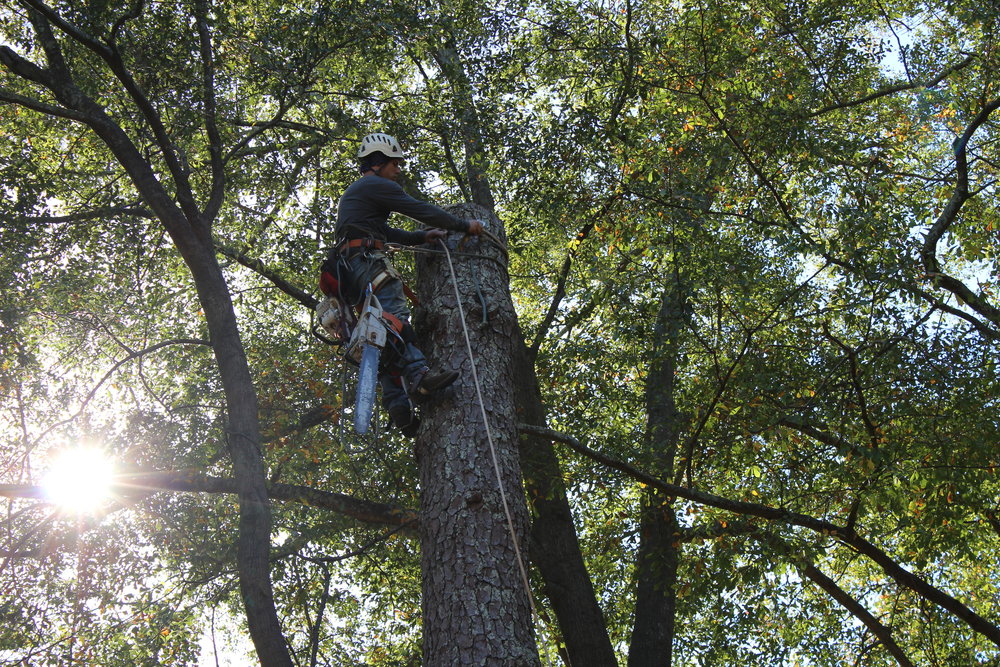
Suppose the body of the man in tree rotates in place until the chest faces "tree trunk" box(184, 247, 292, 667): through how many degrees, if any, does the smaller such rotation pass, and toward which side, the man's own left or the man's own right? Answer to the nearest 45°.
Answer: approximately 135° to the man's own left

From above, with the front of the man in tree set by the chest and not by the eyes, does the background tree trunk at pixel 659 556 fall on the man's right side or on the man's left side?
on the man's left side

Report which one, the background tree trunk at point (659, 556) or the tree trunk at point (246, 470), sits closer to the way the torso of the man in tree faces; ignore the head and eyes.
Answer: the background tree trunk

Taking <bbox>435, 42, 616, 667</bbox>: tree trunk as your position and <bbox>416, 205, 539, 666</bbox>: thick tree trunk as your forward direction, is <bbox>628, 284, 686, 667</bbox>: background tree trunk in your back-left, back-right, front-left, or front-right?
back-left

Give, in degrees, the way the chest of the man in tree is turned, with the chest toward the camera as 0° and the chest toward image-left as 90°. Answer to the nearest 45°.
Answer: approximately 270°

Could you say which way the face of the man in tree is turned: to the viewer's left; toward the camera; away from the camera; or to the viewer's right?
to the viewer's right
